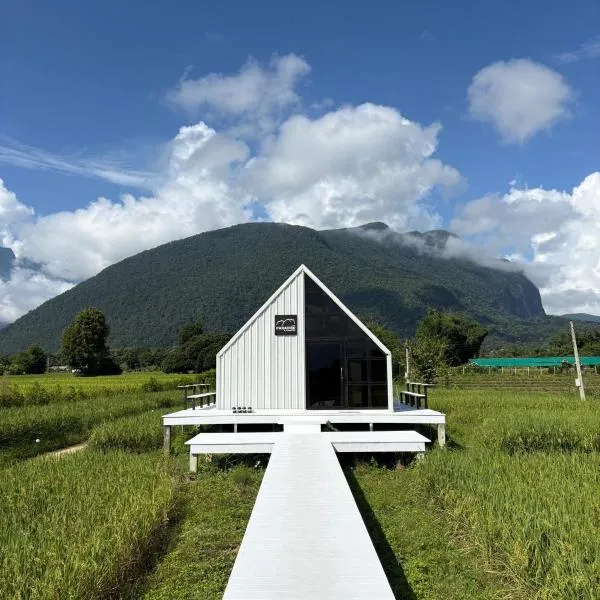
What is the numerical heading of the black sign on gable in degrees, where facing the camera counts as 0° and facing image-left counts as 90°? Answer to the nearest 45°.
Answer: approximately 0°

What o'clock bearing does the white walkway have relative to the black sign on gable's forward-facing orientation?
The white walkway is roughly at 12 o'clock from the black sign on gable.

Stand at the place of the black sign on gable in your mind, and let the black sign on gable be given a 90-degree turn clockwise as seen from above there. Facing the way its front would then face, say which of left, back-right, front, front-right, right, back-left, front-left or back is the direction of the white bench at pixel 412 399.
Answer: back-right

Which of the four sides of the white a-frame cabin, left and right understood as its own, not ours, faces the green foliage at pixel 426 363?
back

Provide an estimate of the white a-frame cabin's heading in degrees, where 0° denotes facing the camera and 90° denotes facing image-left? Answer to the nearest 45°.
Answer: approximately 0°

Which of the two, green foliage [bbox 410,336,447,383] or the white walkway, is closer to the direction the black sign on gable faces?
the white walkway

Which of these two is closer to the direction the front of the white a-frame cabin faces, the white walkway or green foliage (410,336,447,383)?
the white walkway
